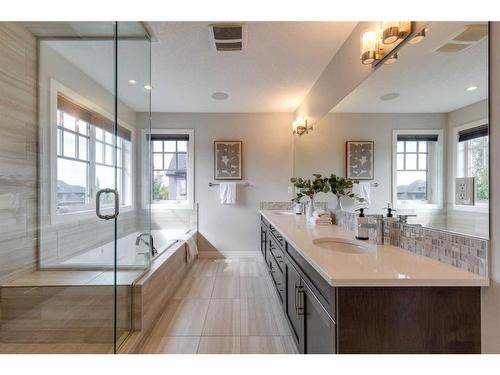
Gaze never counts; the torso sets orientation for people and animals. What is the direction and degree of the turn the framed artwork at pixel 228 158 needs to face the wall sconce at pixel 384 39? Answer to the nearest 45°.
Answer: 0° — it already faces it

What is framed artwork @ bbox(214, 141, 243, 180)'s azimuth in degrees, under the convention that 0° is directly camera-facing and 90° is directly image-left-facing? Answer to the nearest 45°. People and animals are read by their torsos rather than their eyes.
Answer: approximately 0°

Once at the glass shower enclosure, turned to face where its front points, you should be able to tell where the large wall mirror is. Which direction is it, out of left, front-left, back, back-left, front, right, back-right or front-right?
front-left

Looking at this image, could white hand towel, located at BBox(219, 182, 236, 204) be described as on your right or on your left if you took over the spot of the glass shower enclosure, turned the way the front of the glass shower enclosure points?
on your left

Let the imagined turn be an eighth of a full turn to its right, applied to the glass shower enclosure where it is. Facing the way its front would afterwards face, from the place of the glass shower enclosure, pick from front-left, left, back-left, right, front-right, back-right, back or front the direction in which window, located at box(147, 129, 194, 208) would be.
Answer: back

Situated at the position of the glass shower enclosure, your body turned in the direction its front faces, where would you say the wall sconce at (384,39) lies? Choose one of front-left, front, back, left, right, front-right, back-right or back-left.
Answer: front-left

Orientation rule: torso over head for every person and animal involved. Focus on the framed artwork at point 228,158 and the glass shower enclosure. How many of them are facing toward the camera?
2

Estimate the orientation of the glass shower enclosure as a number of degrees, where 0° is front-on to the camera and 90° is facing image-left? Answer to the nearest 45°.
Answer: approximately 0°

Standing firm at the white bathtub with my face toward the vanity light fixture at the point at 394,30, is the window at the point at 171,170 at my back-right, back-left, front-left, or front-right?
back-left

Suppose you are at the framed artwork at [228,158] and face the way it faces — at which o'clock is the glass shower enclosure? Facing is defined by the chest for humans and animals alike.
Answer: The glass shower enclosure is roughly at 1 o'clock from the framed artwork.
